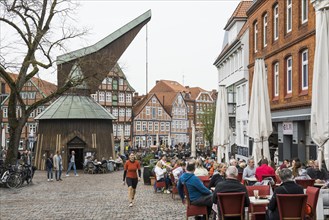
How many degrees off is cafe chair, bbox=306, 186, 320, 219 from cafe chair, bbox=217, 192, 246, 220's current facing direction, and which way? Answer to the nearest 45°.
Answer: approximately 90° to its right

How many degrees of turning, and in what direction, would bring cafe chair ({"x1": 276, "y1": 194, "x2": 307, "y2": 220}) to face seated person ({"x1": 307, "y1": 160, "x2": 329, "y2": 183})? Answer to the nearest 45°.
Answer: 0° — it already faces them

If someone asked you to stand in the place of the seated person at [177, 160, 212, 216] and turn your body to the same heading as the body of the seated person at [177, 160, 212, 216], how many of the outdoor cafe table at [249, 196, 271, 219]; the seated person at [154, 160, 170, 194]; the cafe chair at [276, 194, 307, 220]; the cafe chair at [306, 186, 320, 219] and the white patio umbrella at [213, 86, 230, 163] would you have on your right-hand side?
3

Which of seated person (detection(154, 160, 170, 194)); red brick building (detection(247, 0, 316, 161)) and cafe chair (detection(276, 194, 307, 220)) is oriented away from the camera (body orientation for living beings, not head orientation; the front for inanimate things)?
the cafe chair

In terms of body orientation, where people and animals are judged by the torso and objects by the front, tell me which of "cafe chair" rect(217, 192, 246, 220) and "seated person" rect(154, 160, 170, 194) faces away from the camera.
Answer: the cafe chair

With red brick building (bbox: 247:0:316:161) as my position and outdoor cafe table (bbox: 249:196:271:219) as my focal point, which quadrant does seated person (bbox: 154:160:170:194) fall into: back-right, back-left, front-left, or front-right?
front-right

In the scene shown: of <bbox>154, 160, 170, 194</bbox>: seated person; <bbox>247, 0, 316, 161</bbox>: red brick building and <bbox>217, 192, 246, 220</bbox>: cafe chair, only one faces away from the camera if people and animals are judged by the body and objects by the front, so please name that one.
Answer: the cafe chair

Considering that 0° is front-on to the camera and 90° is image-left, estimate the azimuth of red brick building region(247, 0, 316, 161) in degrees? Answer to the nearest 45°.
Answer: approximately 45°

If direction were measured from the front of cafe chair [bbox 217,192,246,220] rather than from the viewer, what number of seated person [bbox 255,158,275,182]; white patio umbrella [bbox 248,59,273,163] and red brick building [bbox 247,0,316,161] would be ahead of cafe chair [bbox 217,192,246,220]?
3

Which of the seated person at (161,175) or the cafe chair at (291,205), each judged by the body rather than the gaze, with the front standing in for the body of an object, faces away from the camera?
the cafe chair

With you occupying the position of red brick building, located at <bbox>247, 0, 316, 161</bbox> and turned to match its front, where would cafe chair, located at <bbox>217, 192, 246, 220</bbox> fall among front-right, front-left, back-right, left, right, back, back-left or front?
front-left

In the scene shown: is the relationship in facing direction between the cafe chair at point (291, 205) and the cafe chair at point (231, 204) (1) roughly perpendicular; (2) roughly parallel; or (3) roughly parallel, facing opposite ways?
roughly parallel

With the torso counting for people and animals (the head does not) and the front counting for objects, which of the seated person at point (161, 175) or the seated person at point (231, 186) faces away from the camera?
the seated person at point (231, 186)

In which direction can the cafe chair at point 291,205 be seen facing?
away from the camera

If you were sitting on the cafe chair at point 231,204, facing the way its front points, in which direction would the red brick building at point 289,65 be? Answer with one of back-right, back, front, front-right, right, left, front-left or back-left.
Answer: front

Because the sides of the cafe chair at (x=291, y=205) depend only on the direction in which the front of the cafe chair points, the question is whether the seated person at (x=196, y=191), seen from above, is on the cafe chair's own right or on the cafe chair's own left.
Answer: on the cafe chair's own left

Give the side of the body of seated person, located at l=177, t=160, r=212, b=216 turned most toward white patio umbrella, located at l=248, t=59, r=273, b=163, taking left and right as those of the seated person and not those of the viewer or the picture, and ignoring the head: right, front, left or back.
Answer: front

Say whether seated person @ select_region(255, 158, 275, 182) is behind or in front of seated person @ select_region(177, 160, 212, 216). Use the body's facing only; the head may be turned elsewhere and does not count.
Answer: in front
